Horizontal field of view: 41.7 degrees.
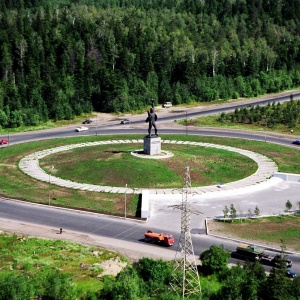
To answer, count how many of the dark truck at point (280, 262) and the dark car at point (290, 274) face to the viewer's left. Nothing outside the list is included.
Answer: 0

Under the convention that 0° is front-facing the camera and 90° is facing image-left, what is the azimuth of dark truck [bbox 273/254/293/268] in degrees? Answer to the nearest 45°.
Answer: approximately 315°

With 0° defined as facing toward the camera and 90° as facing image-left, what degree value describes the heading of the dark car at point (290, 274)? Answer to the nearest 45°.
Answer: approximately 315°
